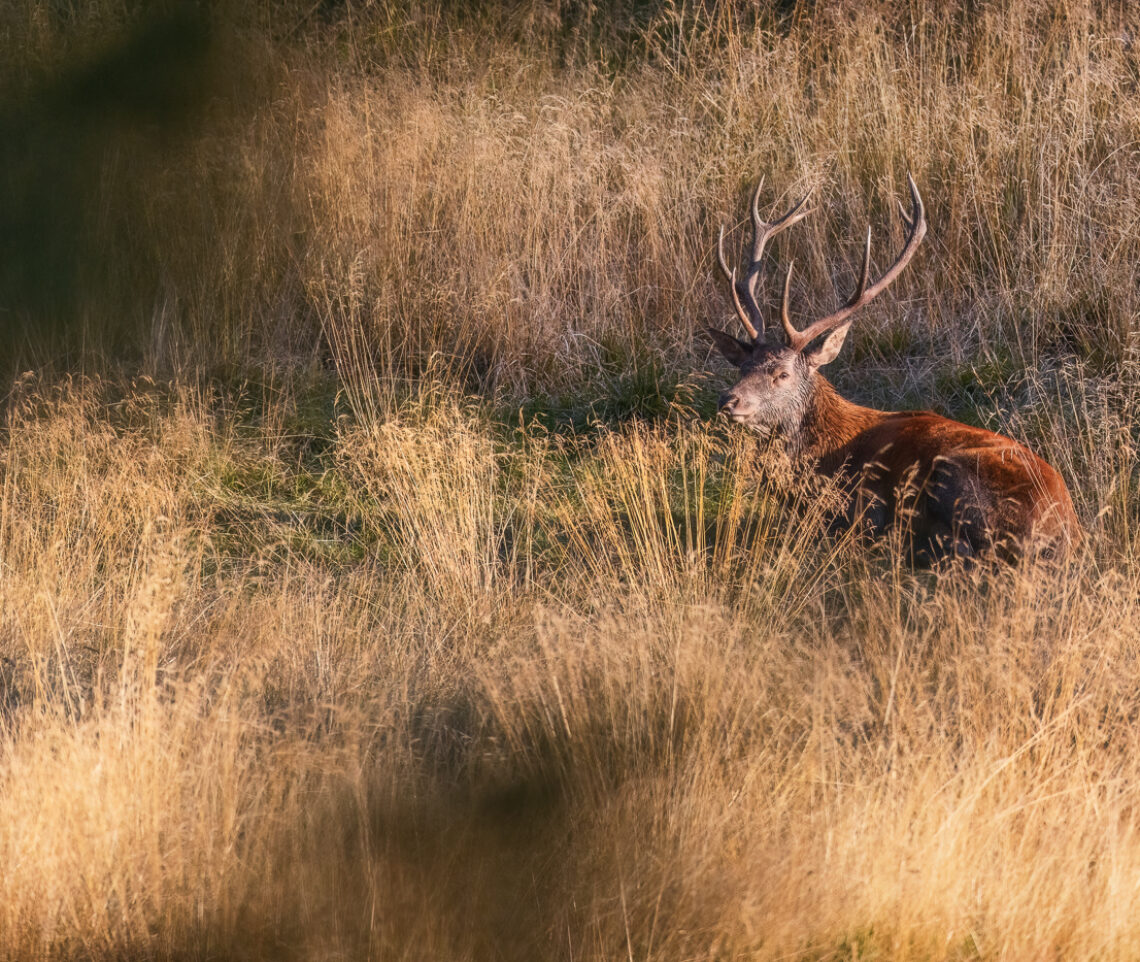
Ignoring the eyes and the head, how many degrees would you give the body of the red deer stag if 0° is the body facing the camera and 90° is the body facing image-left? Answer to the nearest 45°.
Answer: approximately 90°
